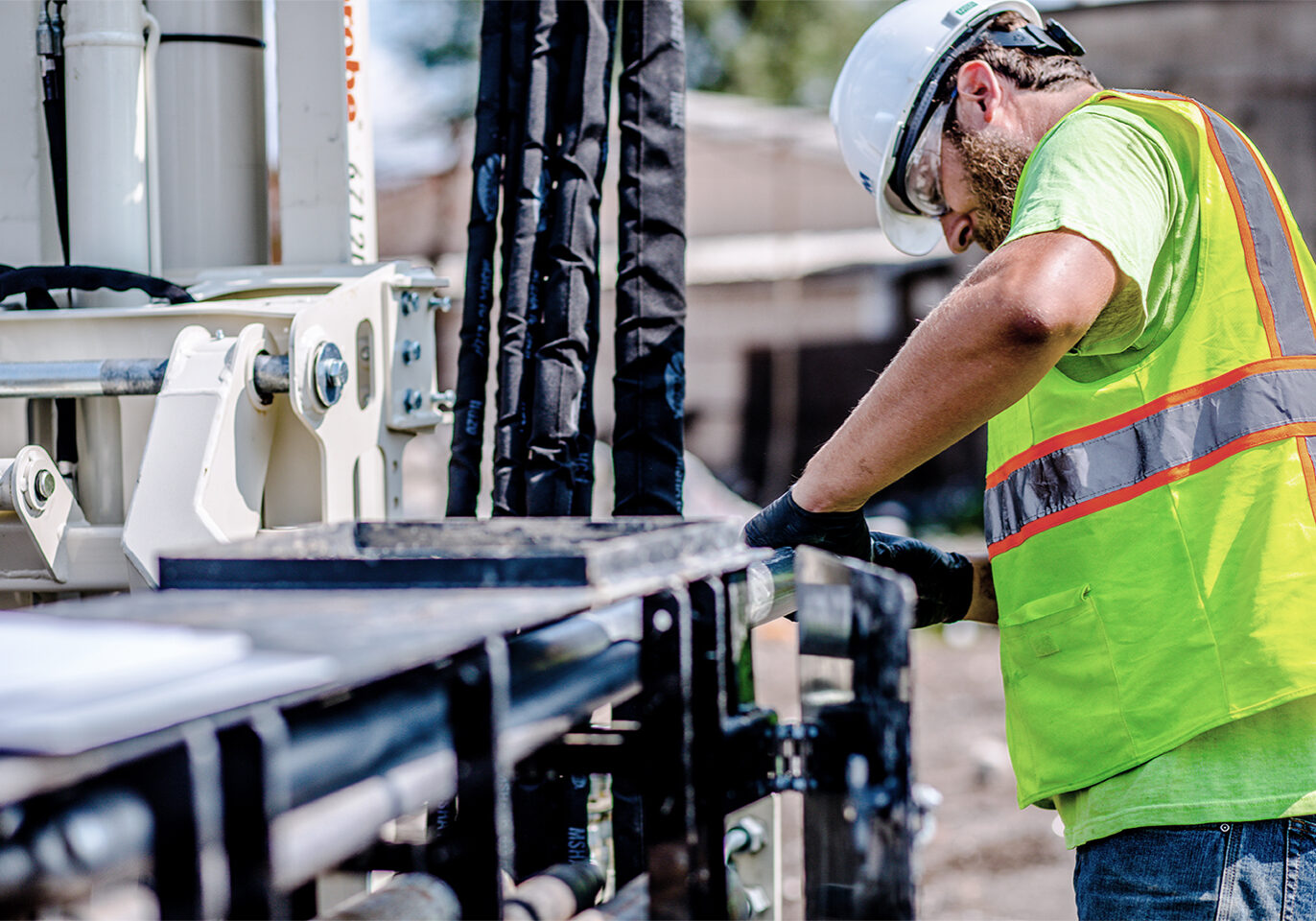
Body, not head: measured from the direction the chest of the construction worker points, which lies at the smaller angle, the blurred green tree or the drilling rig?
the drilling rig

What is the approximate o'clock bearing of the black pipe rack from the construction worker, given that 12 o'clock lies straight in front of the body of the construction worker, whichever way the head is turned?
The black pipe rack is roughly at 10 o'clock from the construction worker.

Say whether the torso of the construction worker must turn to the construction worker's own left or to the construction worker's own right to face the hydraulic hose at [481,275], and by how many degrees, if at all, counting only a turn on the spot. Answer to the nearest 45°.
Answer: approximately 45° to the construction worker's own right

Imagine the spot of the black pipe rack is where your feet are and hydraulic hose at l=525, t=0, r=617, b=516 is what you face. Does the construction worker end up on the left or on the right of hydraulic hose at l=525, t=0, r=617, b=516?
right

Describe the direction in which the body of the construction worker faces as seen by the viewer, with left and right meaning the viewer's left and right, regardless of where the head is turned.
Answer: facing to the left of the viewer

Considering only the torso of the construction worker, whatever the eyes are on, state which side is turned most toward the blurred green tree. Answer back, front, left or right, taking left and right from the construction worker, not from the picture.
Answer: right

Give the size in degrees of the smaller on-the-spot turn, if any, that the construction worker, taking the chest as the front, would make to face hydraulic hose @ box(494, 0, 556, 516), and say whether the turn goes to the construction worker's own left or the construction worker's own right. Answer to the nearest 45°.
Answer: approximately 45° to the construction worker's own right

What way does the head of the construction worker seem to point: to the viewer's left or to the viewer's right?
to the viewer's left
